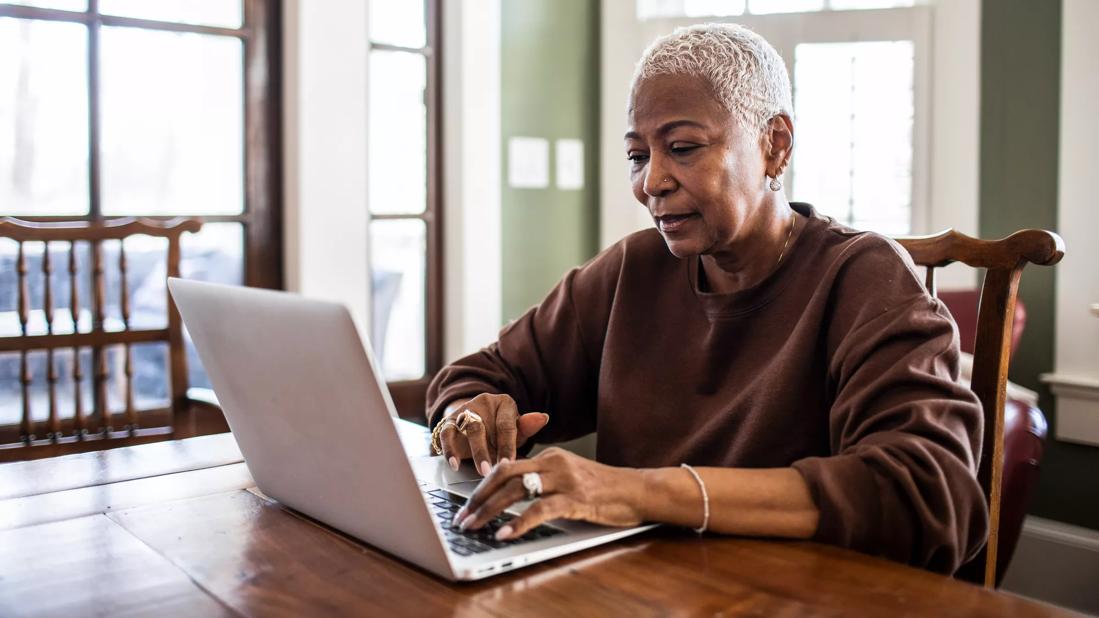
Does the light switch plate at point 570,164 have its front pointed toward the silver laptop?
yes

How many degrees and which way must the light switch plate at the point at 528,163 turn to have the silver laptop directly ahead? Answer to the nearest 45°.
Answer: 0° — it already faces it

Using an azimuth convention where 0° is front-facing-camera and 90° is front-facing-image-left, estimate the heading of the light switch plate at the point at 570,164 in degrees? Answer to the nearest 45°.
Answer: approximately 0°

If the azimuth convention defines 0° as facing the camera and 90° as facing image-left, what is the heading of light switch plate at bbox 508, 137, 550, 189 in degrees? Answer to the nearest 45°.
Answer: approximately 0°

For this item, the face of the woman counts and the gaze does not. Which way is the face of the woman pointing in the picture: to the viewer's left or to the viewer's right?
to the viewer's left

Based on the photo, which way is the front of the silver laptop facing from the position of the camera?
facing away from the viewer and to the right of the viewer

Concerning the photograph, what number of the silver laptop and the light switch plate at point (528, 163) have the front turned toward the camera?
1

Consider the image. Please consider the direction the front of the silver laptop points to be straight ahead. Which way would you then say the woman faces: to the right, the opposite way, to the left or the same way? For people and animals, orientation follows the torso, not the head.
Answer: the opposite way

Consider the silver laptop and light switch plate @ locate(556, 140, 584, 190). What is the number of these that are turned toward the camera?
1

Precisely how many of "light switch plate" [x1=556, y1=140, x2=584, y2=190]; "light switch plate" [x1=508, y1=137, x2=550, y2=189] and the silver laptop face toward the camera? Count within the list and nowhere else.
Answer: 2
